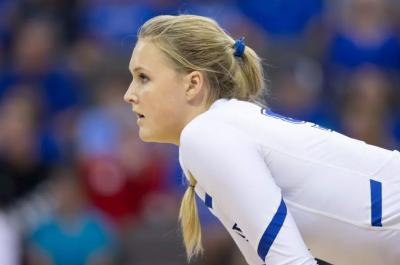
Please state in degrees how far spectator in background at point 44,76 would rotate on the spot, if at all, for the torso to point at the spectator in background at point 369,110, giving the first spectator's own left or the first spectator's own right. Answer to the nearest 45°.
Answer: approximately 45° to the first spectator's own left

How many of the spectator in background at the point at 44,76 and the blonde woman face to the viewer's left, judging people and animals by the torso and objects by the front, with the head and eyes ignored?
1

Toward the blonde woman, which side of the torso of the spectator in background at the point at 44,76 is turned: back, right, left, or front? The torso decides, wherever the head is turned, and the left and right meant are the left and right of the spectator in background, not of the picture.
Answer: front

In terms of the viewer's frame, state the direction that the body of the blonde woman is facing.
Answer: to the viewer's left

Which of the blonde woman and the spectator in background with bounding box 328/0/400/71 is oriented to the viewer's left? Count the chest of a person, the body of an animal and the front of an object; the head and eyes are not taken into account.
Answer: the blonde woman

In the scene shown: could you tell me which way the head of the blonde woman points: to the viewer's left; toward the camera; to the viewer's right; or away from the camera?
to the viewer's left

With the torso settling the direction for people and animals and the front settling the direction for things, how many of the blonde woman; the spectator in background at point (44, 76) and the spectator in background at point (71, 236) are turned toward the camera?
2

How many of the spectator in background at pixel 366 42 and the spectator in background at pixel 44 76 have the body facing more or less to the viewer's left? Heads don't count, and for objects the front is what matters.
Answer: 0

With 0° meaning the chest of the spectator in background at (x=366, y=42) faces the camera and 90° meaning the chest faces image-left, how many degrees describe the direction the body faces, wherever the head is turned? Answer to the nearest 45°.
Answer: approximately 0°

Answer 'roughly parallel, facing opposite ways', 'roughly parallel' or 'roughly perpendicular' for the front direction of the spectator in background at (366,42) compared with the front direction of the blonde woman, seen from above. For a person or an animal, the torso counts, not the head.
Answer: roughly perpendicular
